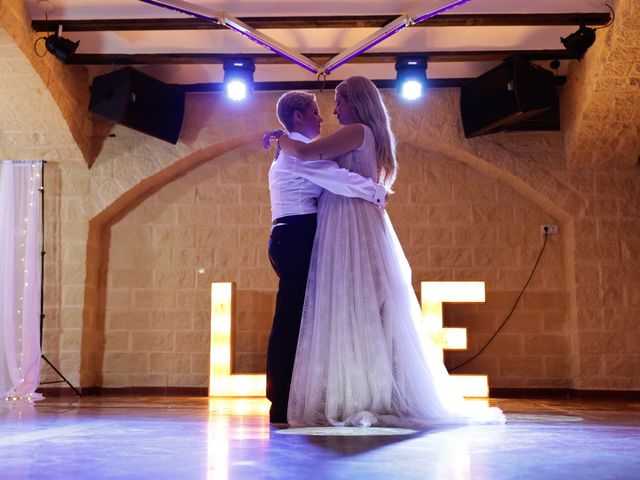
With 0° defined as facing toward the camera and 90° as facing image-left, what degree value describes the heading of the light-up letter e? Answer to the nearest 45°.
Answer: approximately 0°

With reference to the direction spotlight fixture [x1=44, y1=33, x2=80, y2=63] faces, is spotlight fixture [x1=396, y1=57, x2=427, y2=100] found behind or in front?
in front

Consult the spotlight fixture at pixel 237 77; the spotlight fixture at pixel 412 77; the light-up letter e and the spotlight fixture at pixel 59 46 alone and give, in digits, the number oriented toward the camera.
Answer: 3

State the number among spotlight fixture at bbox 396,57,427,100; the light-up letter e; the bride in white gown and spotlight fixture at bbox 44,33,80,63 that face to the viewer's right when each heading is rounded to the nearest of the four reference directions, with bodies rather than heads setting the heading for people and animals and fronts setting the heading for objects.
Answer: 1

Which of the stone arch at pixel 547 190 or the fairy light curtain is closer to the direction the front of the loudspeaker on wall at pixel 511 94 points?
the fairy light curtain

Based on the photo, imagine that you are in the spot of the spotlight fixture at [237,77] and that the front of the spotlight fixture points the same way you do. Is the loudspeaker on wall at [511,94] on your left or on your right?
on your left

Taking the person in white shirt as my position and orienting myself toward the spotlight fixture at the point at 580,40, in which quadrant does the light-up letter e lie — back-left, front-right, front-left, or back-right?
front-left

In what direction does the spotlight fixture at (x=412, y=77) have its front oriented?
toward the camera

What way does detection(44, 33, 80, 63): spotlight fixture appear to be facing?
to the viewer's right

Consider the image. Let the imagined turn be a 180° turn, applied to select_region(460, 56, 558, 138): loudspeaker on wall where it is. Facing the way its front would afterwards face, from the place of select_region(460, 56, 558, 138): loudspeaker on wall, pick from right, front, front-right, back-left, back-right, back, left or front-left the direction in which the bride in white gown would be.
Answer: back-right

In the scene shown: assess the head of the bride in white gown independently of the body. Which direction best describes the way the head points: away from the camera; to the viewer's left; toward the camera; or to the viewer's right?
to the viewer's left

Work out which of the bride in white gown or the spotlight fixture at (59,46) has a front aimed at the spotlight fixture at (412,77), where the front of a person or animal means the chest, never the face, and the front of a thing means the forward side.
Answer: the spotlight fixture at (59,46)

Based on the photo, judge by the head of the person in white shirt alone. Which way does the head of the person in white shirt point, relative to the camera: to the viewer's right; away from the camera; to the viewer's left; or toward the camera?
to the viewer's right

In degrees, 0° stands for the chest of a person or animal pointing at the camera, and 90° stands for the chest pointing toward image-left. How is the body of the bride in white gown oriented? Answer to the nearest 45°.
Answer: approximately 90°

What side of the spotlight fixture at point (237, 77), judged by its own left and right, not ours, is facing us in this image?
front
